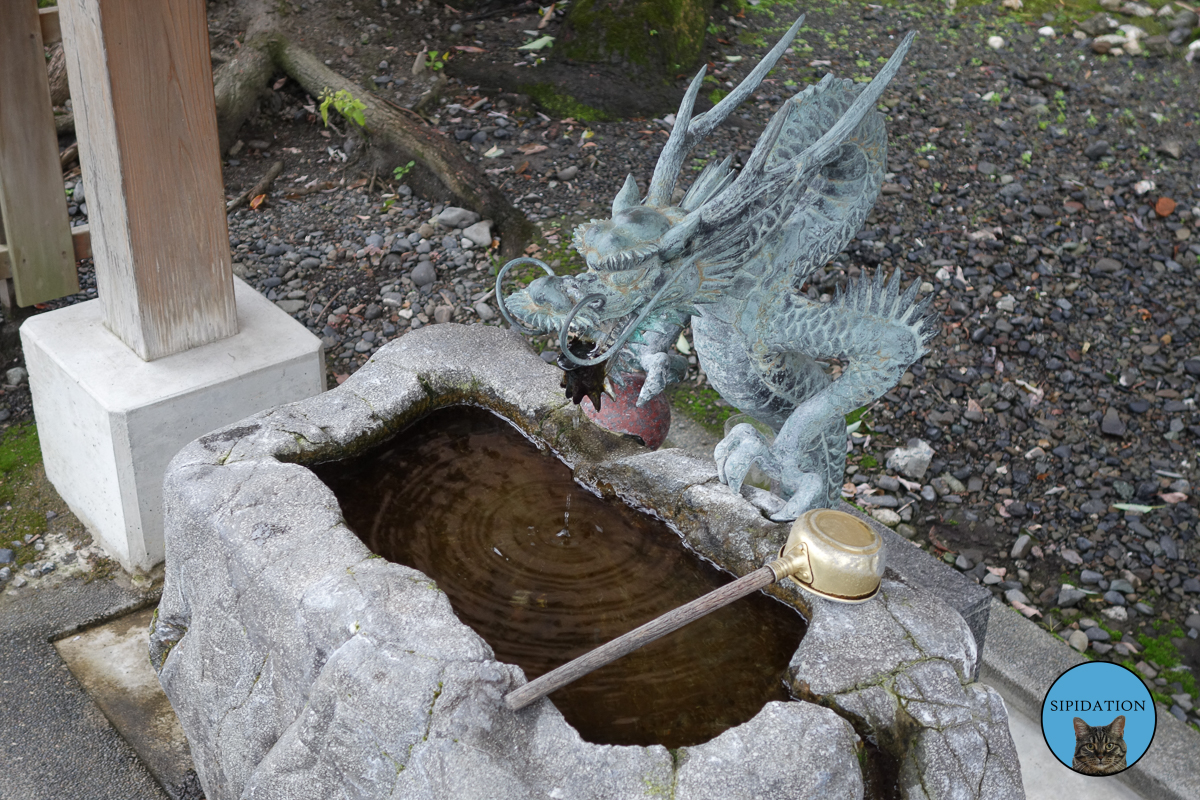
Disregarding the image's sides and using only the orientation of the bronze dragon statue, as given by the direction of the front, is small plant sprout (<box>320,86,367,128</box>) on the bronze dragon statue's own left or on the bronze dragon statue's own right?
on the bronze dragon statue's own right

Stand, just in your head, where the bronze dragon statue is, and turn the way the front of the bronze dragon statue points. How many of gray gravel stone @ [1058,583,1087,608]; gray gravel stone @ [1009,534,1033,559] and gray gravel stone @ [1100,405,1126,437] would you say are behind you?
3

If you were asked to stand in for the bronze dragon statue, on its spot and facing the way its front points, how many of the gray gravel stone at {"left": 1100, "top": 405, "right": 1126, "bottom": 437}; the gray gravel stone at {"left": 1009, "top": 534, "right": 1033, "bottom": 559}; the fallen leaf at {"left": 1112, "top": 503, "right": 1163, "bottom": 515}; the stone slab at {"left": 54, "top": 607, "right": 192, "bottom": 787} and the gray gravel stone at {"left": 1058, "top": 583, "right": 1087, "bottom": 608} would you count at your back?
4

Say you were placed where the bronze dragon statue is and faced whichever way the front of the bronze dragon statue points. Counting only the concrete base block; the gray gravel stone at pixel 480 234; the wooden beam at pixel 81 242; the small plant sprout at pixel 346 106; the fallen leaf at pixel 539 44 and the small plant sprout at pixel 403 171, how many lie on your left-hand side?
0

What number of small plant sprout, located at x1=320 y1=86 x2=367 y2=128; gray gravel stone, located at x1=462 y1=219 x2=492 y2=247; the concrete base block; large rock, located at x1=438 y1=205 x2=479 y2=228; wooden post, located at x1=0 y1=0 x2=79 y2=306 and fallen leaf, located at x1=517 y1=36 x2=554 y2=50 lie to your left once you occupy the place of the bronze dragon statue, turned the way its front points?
0

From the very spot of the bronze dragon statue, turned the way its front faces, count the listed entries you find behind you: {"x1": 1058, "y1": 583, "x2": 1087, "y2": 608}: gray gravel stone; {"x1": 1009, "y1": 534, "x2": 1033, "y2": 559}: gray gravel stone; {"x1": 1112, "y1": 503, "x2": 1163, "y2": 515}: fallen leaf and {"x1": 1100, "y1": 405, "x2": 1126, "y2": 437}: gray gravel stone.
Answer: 4

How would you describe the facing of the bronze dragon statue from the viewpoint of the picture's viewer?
facing the viewer and to the left of the viewer

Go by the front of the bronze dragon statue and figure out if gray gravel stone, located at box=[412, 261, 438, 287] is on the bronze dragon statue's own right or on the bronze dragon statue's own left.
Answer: on the bronze dragon statue's own right

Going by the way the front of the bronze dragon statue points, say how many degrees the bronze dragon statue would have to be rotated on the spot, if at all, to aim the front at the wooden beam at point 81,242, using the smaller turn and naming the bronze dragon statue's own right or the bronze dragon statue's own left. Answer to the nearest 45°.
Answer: approximately 90° to the bronze dragon statue's own right

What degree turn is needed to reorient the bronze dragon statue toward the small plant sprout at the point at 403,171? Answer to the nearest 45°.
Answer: approximately 90° to its right

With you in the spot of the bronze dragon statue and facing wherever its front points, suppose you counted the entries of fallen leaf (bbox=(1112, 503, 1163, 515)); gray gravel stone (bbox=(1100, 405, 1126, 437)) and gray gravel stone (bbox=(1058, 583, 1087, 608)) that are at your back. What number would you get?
3

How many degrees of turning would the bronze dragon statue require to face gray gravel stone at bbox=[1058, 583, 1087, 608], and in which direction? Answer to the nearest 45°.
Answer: approximately 180°

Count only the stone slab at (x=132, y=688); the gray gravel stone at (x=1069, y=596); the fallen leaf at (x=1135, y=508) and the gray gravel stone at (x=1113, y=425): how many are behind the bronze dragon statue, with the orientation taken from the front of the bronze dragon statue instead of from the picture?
3
